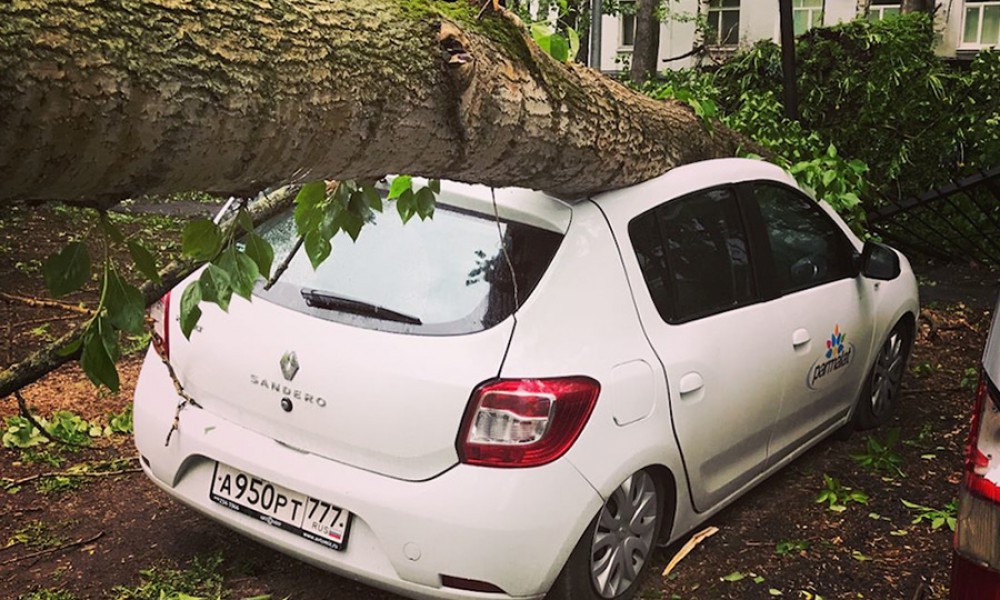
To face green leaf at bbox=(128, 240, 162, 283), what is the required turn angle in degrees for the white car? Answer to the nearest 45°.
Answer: approximately 180°

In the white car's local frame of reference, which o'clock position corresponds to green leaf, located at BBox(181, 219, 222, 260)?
The green leaf is roughly at 6 o'clock from the white car.

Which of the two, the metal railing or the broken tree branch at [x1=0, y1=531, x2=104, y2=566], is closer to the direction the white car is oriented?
the metal railing

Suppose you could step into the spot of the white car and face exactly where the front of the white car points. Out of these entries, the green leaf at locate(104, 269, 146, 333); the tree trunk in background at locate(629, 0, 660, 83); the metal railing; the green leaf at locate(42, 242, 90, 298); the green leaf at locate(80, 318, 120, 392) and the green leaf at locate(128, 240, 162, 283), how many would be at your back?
4

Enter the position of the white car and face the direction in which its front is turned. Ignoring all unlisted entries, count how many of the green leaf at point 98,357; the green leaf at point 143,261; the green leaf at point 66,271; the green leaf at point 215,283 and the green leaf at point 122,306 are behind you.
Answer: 5

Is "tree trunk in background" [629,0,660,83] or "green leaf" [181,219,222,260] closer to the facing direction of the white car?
the tree trunk in background

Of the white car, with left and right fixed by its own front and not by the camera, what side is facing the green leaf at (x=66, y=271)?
back

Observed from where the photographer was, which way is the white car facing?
facing away from the viewer and to the right of the viewer

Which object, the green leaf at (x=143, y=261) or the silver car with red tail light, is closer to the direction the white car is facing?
the silver car with red tail light

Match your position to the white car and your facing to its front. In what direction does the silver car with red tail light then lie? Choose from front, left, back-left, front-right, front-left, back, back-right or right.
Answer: right

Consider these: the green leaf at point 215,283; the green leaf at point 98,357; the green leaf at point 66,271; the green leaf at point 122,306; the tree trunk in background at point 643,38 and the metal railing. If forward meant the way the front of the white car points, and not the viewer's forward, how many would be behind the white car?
4

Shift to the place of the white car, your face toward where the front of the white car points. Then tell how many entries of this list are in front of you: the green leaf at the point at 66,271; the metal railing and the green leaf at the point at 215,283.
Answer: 1
